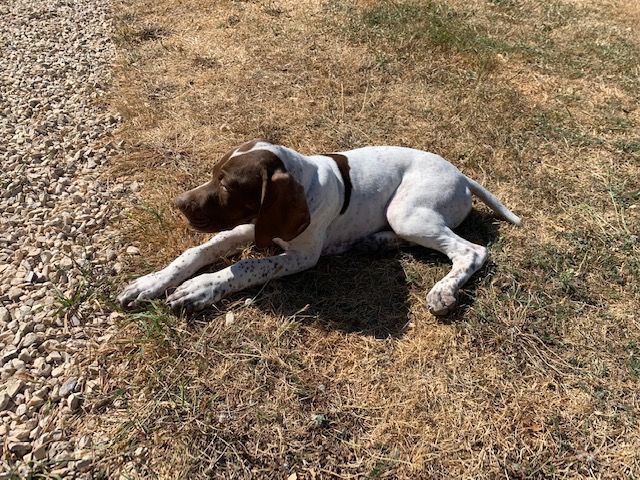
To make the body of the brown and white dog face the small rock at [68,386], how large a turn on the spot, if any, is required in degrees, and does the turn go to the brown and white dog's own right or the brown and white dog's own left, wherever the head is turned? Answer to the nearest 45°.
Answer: approximately 45° to the brown and white dog's own left

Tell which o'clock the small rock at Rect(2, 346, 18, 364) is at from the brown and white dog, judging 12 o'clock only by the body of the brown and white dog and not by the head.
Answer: The small rock is roughly at 11 o'clock from the brown and white dog.

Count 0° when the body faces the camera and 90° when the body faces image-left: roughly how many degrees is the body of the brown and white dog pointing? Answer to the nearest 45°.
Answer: approximately 90°

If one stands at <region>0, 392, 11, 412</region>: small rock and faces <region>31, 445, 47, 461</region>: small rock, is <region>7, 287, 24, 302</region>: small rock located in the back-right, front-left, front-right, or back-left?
back-left

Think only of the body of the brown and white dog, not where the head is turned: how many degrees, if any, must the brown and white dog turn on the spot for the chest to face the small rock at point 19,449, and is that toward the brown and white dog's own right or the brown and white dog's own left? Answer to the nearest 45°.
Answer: approximately 45° to the brown and white dog's own left

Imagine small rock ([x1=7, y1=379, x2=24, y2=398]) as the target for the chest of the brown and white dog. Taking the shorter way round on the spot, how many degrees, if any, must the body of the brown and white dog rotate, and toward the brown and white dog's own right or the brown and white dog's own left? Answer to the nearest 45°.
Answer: approximately 45° to the brown and white dog's own left

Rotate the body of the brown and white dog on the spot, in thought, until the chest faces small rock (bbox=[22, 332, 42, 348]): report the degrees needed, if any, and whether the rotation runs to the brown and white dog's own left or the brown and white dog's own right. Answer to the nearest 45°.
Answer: approximately 45° to the brown and white dog's own left
